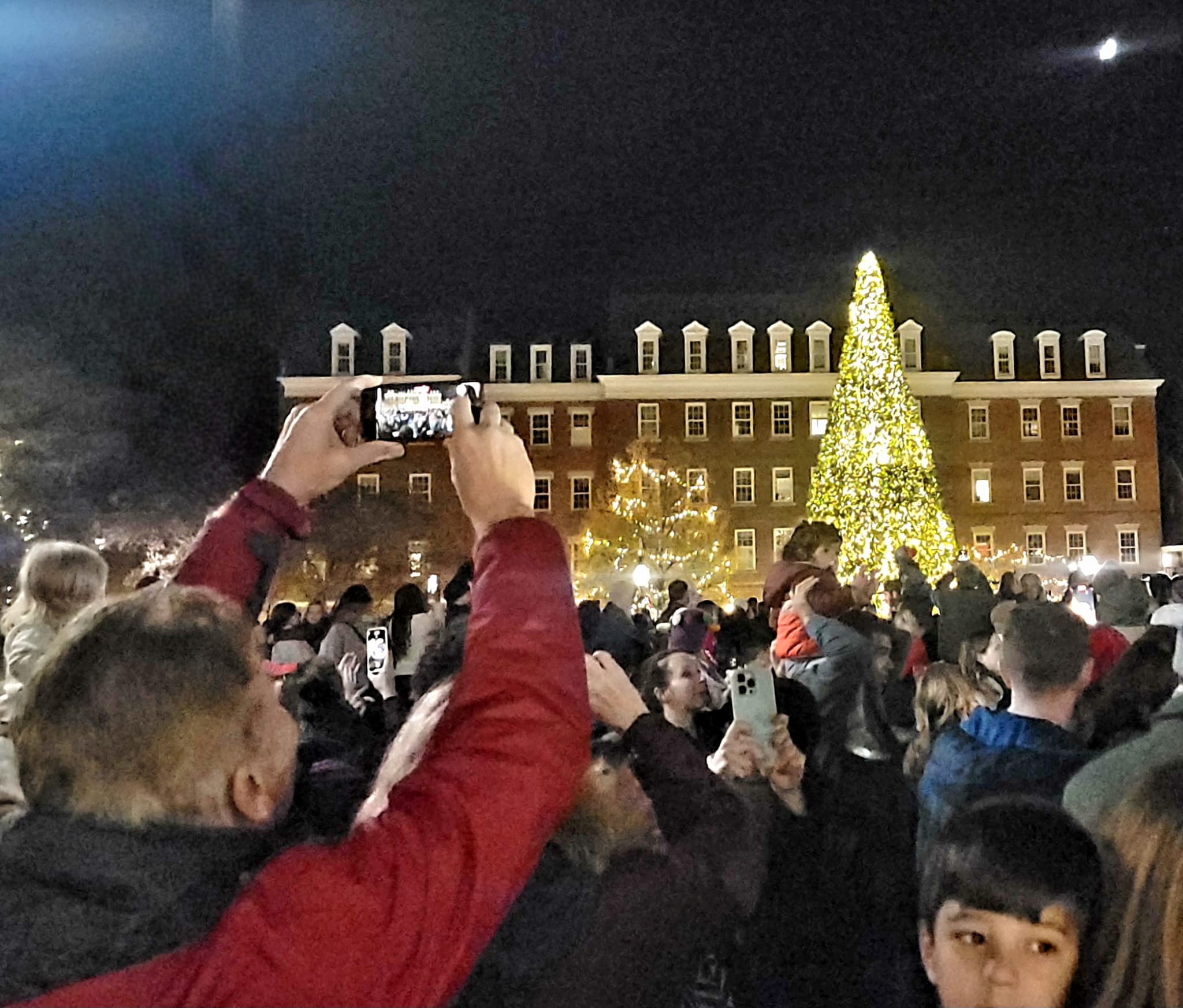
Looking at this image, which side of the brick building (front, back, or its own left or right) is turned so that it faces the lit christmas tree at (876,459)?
front

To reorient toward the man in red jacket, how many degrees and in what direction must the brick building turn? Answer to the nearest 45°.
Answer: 0° — it already faces them

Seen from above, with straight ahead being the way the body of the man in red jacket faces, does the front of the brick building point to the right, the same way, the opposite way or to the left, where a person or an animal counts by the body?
the opposite way

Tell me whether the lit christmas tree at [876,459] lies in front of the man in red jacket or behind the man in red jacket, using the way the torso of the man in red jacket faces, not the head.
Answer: in front

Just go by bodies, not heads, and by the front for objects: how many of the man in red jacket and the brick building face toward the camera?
1

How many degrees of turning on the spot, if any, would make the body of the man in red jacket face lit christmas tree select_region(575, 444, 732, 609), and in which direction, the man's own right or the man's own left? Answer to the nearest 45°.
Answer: approximately 45° to the man's own left

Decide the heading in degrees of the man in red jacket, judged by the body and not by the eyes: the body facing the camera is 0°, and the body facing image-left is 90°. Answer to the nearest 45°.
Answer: approximately 225°
